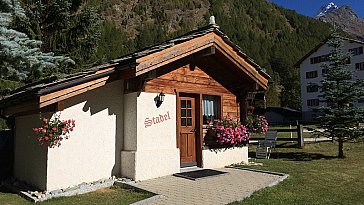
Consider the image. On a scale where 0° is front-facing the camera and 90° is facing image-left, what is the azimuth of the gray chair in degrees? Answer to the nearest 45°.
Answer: approximately 45°

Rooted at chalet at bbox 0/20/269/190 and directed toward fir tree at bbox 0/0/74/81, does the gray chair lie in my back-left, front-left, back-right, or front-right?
back-right

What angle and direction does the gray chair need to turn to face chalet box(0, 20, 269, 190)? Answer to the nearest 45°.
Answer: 0° — it already faces it

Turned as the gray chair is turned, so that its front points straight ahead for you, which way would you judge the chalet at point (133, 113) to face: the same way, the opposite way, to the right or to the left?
to the left

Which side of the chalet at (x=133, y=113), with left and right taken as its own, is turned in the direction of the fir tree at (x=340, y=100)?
left

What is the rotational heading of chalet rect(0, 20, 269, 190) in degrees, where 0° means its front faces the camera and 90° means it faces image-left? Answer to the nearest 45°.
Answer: approximately 315°

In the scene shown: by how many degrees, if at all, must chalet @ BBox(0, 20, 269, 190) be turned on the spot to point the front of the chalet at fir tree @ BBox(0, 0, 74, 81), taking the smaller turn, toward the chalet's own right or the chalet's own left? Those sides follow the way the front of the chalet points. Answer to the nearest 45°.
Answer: approximately 135° to the chalet's own right

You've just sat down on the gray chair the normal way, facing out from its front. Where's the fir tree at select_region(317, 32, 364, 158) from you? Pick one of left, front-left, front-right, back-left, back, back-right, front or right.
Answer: back-left
